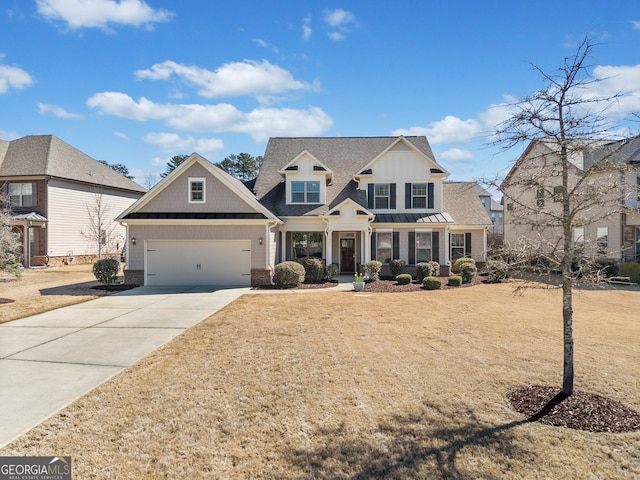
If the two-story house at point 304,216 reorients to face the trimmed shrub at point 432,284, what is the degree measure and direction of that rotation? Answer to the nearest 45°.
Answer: approximately 45° to its left

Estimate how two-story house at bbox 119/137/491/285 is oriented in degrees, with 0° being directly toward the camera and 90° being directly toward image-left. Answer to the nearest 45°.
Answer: approximately 0°

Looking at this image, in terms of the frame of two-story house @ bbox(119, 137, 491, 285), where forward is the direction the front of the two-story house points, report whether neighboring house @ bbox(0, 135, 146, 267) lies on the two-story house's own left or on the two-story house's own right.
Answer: on the two-story house's own right

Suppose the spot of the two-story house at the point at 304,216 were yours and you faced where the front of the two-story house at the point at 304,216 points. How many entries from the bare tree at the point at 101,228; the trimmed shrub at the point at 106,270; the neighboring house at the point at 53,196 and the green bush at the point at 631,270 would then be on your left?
1

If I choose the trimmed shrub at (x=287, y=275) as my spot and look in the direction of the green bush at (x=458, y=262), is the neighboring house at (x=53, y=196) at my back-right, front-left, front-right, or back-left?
back-left

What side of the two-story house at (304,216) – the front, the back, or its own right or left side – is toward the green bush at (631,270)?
left

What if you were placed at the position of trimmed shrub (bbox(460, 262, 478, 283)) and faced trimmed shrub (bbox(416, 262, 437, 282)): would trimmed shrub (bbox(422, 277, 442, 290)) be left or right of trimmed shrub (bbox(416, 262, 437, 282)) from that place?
left

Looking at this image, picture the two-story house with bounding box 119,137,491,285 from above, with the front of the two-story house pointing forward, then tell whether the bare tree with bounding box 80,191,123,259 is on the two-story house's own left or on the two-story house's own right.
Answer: on the two-story house's own right

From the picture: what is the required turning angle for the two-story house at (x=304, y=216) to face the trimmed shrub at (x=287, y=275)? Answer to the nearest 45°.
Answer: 0° — it already faces it

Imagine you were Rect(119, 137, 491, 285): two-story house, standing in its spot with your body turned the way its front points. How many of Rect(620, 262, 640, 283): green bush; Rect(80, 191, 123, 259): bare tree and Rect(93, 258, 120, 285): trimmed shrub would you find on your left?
1
